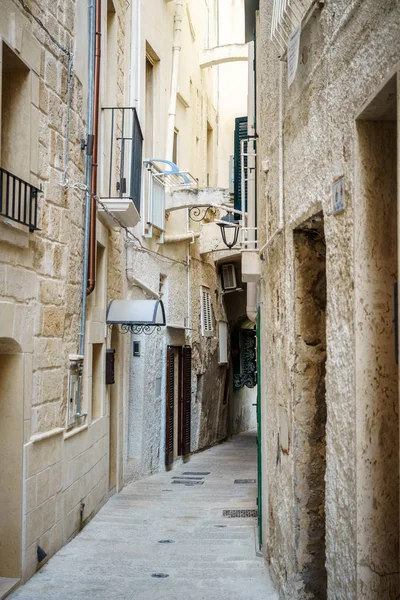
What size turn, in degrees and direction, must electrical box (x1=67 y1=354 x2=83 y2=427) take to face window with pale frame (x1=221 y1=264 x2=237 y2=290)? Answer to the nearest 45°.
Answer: approximately 90° to its left

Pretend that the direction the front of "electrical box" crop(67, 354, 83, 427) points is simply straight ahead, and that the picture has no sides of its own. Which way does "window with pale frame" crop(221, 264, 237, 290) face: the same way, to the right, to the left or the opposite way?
to the right

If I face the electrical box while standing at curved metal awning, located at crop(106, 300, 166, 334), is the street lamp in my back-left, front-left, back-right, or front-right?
back-left

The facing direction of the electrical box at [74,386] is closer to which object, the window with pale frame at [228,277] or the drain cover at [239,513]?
the drain cover

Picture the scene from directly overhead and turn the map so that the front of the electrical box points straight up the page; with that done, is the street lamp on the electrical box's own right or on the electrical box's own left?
on the electrical box's own left

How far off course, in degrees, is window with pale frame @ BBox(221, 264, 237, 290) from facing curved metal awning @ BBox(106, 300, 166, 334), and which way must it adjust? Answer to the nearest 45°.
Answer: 0° — it already faces it

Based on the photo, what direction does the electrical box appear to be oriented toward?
to the viewer's right

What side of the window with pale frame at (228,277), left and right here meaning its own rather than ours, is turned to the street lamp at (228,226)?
front

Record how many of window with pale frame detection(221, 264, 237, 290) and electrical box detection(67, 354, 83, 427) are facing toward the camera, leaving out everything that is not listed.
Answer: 1

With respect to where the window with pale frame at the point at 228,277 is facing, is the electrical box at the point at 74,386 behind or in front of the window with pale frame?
in front
